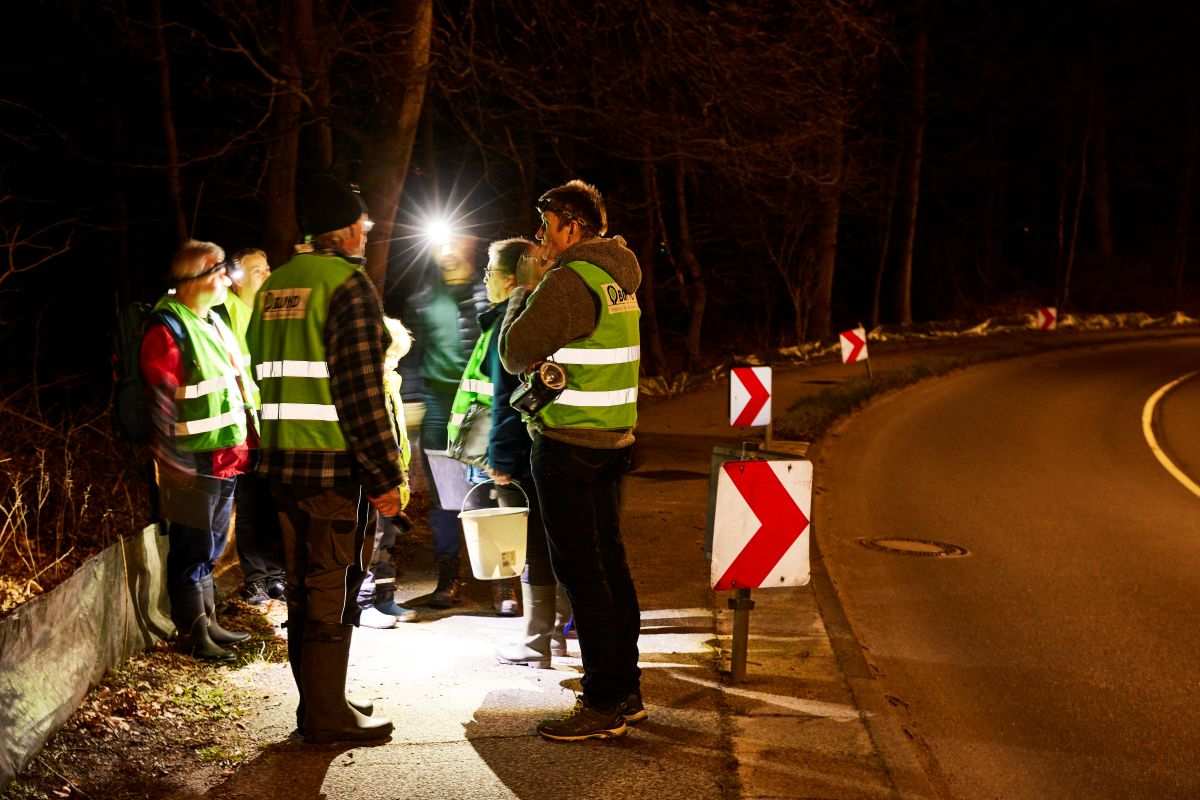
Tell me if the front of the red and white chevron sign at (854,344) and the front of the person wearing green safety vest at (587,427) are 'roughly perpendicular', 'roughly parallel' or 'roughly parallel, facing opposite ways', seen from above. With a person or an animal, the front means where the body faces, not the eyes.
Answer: roughly perpendicular

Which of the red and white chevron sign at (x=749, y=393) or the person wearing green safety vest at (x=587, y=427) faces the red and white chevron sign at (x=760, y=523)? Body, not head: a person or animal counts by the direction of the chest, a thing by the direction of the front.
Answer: the red and white chevron sign at (x=749, y=393)

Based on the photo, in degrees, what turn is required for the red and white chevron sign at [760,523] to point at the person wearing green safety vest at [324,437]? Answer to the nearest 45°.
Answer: approximately 45° to its right

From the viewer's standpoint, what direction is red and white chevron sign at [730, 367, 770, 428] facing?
toward the camera

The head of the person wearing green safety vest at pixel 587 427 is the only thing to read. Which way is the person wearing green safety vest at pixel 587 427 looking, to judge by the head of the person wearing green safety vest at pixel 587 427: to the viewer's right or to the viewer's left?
to the viewer's left

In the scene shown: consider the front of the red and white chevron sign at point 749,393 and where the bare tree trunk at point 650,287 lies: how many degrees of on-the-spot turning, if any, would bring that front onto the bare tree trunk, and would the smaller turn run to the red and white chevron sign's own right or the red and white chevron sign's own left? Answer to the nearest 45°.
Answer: approximately 180°

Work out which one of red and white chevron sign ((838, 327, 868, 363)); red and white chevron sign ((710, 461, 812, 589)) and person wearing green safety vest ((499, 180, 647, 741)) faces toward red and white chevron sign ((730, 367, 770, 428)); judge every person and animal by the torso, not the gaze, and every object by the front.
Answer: red and white chevron sign ((838, 327, 868, 363))

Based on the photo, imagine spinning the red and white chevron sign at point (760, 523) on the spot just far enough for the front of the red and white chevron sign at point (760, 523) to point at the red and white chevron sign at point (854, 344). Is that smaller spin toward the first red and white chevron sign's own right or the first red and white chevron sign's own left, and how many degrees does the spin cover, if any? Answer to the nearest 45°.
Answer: approximately 180°

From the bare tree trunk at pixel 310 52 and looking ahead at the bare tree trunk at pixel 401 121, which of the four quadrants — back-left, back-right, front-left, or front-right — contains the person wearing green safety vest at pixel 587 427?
front-right

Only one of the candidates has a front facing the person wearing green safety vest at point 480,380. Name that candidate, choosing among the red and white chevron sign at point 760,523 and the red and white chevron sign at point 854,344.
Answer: the red and white chevron sign at point 854,344

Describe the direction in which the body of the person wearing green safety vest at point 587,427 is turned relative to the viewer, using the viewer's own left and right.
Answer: facing to the left of the viewer

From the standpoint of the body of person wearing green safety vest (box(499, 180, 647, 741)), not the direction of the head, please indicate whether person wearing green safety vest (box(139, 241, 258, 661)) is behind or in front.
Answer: in front

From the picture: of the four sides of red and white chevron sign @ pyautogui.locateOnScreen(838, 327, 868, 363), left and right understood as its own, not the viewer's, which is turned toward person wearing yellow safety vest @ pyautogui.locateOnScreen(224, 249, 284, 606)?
front

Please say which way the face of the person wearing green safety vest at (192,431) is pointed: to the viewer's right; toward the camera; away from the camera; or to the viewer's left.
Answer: to the viewer's right

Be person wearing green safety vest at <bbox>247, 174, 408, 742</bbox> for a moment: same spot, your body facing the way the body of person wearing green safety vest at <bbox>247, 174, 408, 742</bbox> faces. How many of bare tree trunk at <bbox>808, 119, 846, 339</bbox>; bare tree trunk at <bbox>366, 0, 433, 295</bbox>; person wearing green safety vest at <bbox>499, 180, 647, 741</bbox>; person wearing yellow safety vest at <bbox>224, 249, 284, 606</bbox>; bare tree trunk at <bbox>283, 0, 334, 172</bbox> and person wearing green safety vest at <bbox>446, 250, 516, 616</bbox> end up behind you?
0

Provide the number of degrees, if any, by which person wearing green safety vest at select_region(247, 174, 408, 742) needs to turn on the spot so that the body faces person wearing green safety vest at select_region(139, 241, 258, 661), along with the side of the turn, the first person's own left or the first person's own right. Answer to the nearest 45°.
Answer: approximately 90° to the first person's own left

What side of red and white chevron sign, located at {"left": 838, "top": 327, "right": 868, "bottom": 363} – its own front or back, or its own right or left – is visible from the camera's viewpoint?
front

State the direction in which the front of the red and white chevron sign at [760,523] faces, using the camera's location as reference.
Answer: facing the viewer
